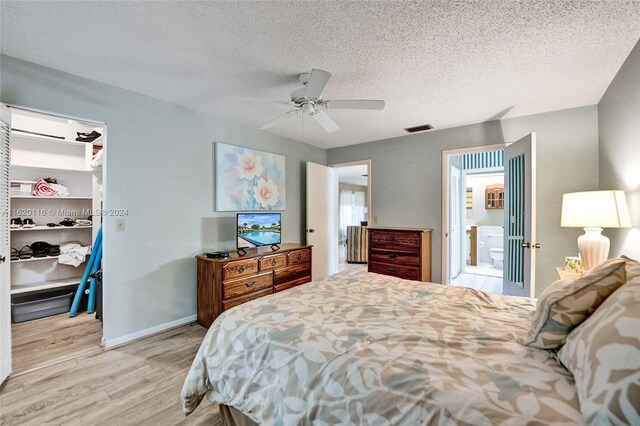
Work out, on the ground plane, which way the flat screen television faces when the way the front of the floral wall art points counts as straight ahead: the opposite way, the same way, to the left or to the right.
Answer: the same way

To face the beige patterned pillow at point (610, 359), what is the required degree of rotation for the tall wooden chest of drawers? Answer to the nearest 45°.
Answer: approximately 45° to its left

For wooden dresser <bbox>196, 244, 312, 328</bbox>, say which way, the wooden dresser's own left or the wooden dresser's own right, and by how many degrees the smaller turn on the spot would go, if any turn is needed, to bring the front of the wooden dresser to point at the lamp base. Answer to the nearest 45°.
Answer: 0° — it already faces it

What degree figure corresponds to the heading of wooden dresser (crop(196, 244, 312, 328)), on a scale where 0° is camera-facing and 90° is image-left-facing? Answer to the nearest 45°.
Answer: approximately 315°

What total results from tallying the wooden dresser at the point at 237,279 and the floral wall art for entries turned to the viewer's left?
0

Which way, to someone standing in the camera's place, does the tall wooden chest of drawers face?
facing the viewer and to the left of the viewer

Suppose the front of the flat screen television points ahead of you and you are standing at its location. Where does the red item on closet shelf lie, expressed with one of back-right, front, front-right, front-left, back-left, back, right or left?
back-right

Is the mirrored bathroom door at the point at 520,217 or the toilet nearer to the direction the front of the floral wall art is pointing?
the mirrored bathroom door

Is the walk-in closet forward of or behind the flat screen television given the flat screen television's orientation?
behind

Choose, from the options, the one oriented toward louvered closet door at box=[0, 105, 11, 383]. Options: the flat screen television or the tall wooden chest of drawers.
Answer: the tall wooden chest of drawers

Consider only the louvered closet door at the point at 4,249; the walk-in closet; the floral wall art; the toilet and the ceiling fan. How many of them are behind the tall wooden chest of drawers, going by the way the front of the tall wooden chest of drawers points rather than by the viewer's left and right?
1

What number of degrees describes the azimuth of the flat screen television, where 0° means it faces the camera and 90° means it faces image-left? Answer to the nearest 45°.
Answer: approximately 315°

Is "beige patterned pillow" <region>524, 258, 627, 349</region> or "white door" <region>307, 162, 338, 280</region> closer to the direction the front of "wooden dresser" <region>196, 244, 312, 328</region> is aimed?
the beige patterned pillow

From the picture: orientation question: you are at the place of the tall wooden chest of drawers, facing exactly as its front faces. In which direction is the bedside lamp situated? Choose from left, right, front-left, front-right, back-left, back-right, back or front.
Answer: left

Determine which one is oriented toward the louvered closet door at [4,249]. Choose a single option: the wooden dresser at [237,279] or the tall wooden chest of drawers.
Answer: the tall wooden chest of drawers

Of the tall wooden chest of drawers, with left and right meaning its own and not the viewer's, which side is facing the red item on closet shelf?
front

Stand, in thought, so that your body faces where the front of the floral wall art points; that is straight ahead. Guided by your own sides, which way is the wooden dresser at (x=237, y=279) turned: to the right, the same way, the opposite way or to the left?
the same way

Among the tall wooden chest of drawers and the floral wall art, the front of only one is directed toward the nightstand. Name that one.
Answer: the floral wall art
